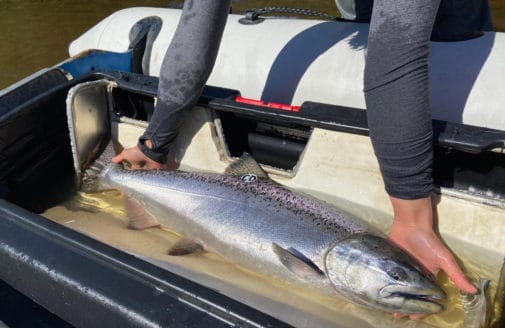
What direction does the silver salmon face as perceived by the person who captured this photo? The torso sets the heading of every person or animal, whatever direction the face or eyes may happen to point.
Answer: facing the viewer and to the right of the viewer
